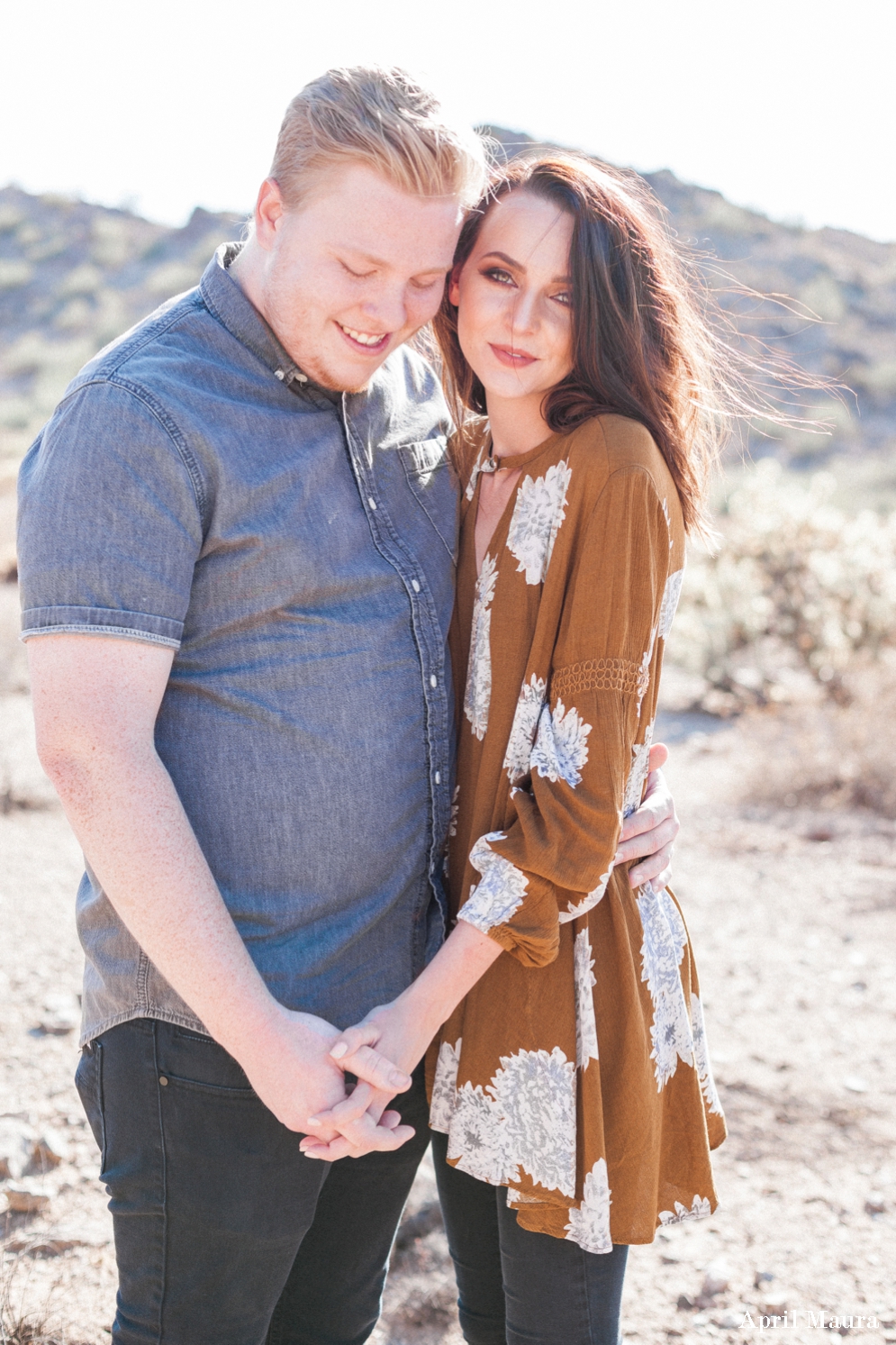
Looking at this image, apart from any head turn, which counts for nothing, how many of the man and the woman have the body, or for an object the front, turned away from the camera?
0

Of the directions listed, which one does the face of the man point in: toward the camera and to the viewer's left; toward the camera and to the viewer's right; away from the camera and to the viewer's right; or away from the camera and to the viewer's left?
toward the camera and to the viewer's right

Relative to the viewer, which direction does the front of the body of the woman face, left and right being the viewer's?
facing the viewer and to the left of the viewer

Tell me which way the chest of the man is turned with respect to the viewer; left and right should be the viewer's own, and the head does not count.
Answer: facing the viewer and to the right of the viewer
